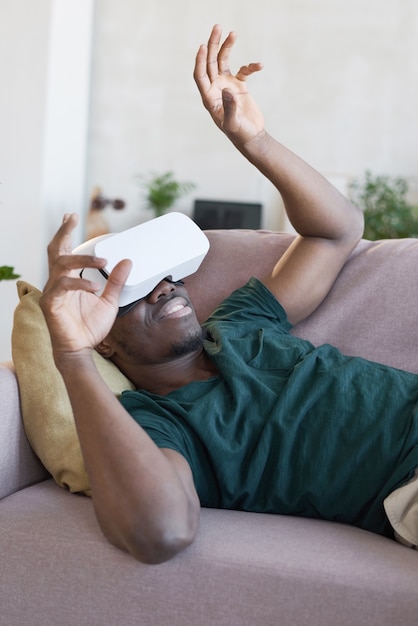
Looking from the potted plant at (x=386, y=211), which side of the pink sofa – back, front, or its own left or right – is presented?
back

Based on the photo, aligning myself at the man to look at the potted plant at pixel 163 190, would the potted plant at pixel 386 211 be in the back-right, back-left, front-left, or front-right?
front-right

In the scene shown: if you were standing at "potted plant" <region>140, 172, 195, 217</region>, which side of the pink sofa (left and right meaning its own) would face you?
back

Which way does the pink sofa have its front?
toward the camera
